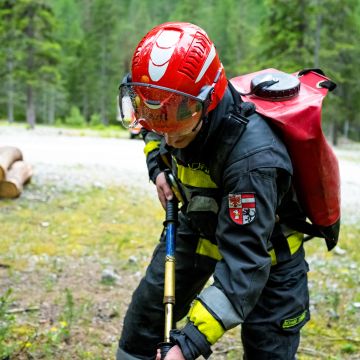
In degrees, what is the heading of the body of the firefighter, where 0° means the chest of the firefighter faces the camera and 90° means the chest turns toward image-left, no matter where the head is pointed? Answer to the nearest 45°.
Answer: approximately 45°

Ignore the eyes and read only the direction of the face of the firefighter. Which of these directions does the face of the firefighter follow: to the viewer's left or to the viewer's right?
to the viewer's left
